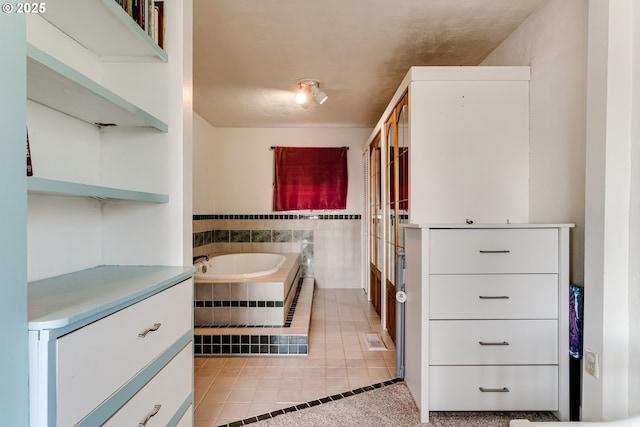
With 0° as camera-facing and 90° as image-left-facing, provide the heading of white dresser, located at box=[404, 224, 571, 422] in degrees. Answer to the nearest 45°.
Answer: approximately 0°

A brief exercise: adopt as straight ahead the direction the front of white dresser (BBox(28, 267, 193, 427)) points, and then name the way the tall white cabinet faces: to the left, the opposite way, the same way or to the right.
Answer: the opposite way

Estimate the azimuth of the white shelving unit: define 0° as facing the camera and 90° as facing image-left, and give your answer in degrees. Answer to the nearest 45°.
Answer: approximately 315°

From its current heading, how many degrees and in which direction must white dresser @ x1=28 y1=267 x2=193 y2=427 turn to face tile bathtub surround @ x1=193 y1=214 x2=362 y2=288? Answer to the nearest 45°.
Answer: approximately 90° to its left

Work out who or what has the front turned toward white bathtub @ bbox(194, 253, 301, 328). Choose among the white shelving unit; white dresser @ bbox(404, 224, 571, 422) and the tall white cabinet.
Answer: the tall white cabinet

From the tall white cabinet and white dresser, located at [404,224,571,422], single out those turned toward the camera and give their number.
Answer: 1

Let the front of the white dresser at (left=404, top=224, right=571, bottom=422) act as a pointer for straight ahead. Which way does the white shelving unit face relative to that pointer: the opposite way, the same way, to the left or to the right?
to the left

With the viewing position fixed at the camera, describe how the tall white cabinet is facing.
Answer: facing to the left of the viewer

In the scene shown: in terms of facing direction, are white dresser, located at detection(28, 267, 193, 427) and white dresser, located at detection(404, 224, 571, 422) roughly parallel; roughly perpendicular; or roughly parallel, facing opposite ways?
roughly perpendicular

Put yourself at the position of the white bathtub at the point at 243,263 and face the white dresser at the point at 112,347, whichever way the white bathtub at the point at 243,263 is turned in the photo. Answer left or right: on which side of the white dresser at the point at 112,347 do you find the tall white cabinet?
left

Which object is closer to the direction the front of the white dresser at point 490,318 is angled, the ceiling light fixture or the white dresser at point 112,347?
the white dresser

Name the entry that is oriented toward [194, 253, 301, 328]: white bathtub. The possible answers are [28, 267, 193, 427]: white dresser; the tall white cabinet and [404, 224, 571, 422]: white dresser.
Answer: the tall white cabinet

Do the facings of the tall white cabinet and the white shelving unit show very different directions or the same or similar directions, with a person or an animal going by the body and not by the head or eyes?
very different directions

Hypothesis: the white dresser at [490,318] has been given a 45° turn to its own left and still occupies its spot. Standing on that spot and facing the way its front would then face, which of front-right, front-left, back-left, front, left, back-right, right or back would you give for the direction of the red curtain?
back

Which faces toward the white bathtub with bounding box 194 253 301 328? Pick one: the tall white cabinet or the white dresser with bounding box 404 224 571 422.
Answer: the tall white cabinet

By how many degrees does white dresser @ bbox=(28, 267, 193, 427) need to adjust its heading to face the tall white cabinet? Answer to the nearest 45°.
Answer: approximately 45° to its left

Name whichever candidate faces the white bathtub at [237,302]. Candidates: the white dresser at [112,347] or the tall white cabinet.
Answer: the tall white cabinet
